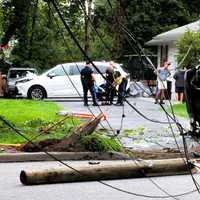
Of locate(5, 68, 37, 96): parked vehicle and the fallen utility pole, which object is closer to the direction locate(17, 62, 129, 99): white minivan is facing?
the parked vehicle

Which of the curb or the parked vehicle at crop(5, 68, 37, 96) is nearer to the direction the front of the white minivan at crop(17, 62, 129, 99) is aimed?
the parked vehicle

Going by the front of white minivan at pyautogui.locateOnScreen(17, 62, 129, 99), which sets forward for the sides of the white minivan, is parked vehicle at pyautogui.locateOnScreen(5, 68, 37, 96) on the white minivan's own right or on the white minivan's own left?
on the white minivan's own right

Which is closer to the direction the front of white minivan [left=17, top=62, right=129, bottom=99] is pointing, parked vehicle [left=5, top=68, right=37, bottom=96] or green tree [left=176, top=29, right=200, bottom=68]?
the parked vehicle

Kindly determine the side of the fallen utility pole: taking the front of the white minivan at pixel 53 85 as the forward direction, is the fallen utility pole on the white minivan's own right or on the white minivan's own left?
on the white minivan's own left

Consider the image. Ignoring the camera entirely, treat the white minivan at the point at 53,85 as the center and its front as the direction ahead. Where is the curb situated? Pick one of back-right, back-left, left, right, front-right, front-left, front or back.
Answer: left

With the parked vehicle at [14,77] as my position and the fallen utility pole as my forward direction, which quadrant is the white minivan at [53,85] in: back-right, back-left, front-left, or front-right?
front-left

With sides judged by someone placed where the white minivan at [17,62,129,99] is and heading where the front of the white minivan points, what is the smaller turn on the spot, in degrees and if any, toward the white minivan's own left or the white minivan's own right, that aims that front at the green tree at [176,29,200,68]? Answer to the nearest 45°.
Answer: approximately 135° to the white minivan's own left

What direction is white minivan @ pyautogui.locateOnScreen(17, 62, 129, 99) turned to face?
to the viewer's left

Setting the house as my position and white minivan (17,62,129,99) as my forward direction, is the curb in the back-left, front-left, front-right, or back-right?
front-left

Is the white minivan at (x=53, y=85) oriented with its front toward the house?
no

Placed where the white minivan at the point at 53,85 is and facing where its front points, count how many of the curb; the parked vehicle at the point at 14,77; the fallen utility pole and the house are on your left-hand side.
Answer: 2
